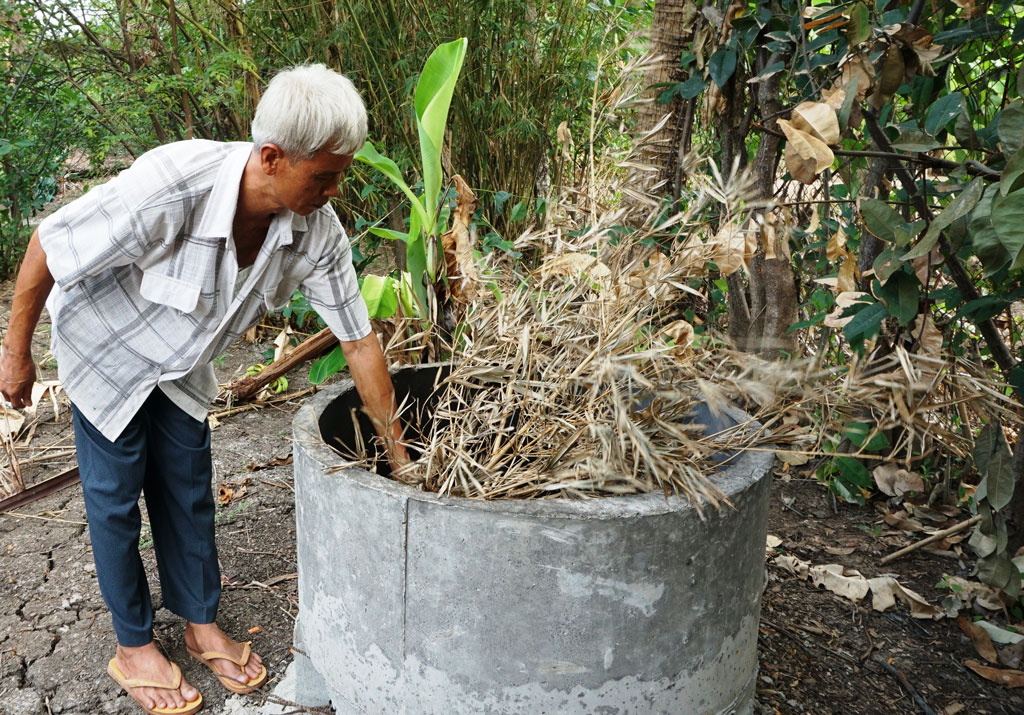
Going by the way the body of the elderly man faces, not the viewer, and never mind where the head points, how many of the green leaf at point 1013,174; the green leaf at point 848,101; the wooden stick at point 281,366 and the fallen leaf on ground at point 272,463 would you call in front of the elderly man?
2

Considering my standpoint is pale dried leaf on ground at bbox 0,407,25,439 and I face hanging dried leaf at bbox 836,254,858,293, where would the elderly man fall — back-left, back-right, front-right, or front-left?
front-right

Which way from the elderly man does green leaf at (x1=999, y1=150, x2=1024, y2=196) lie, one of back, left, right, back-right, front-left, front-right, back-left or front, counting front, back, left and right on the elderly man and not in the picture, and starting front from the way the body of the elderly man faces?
front

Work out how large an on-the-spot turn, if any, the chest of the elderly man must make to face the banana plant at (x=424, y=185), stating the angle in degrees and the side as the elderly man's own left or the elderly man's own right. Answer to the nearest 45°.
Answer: approximately 90° to the elderly man's own left

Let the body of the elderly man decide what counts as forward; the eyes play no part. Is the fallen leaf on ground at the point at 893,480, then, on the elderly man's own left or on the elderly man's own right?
on the elderly man's own left

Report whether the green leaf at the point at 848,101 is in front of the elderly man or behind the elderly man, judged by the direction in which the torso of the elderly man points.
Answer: in front

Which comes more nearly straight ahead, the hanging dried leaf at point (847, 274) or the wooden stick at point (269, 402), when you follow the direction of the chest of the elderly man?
the hanging dried leaf

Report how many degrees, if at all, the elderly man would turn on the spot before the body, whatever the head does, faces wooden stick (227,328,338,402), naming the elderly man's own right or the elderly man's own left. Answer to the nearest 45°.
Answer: approximately 135° to the elderly man's own left

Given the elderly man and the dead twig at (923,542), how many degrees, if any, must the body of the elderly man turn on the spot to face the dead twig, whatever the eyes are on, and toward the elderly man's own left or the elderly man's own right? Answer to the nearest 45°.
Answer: approximately 45° to the elderly man's own left

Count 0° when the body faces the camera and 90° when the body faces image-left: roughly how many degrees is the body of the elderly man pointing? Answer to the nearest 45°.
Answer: approximately 315°

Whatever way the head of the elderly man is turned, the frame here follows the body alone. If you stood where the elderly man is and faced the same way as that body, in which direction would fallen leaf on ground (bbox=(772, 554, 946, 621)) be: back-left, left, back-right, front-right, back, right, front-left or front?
front-left

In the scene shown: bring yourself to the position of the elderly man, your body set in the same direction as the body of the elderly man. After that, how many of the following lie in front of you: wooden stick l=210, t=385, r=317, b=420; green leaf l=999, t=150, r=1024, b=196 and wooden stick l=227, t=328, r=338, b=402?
1

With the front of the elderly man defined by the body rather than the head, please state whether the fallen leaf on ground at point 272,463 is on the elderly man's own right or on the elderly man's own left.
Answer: on the elderly man's own left
